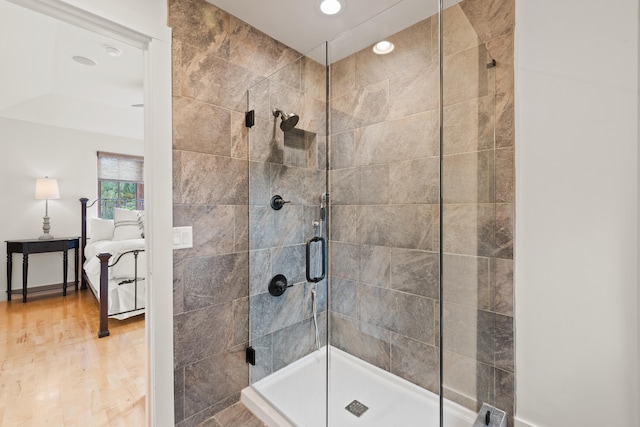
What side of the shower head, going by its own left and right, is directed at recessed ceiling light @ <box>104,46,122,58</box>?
back

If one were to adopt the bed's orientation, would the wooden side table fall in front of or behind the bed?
behind

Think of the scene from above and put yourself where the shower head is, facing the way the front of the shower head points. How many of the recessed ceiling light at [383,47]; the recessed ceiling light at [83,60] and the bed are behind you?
2

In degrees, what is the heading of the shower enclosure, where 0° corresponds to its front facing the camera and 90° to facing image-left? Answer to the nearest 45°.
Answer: approximately 45°

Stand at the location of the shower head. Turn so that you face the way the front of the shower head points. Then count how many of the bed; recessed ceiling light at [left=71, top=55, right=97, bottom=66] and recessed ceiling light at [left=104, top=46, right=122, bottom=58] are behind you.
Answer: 3

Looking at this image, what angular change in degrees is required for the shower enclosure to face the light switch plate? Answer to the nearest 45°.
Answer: approximately 45° to its right

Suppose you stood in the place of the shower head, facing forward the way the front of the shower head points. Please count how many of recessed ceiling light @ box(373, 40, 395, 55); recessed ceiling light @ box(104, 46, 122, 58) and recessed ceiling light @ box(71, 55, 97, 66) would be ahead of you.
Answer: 1

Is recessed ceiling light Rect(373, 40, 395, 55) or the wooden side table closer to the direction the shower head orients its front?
the recessed ceiling light

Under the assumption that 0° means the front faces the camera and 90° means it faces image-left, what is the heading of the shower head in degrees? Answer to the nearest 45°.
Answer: approximately 315°

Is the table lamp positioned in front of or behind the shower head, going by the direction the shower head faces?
behind

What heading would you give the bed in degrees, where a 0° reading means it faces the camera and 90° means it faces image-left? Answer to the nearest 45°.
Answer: approximately 315°
